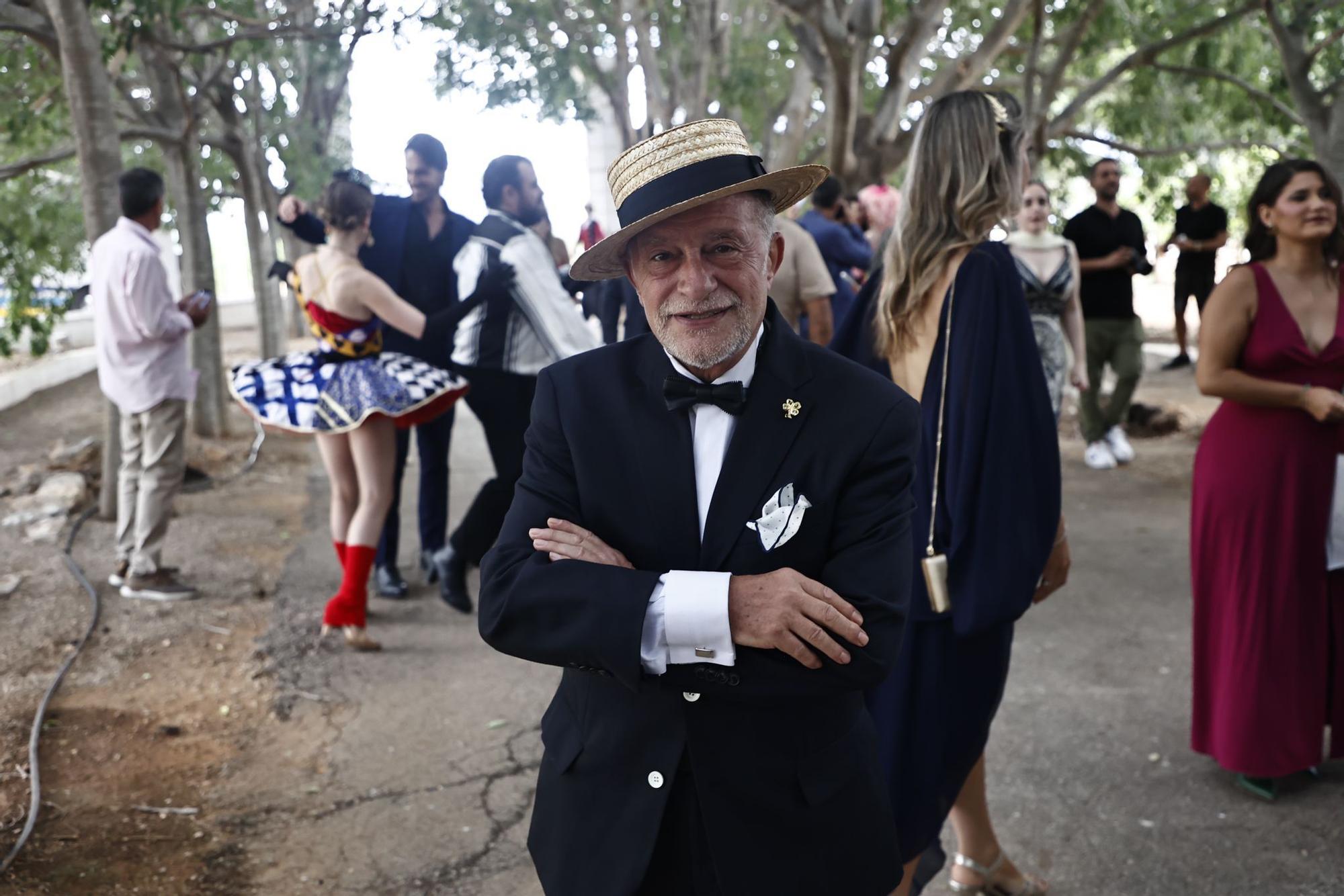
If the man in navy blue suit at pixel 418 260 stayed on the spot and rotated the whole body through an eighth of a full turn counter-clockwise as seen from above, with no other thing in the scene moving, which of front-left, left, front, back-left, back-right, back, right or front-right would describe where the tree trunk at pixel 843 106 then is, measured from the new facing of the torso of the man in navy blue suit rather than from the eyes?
left

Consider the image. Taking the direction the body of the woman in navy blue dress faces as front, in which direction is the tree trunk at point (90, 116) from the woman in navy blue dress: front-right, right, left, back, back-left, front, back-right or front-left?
left

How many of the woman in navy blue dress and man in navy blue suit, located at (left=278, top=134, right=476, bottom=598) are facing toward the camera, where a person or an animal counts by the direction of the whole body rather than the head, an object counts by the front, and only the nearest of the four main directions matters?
1

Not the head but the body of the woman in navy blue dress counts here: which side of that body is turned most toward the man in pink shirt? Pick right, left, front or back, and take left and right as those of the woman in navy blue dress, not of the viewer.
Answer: left

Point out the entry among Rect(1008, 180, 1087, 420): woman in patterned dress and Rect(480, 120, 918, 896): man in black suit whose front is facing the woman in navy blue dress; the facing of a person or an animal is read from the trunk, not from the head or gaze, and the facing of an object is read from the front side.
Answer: the woman in patterned dress

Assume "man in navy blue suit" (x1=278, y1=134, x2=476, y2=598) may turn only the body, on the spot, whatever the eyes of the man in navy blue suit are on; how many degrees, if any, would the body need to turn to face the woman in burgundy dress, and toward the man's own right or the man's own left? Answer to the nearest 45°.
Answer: approximately 45° to the man's own left

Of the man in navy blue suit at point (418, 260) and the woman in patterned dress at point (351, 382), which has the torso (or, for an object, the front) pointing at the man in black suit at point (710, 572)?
the man in navy blue suit at point (418, 260)

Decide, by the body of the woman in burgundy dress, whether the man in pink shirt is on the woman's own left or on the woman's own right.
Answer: on the woman's own right

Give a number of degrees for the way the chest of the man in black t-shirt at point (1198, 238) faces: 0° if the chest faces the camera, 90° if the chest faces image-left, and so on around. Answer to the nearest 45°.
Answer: approximately 45°

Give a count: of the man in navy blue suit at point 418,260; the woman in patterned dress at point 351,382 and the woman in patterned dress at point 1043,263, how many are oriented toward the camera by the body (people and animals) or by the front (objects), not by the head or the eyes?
2

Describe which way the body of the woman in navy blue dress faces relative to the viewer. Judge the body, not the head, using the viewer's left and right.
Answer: facing away from the viewer and to the right of the viewer

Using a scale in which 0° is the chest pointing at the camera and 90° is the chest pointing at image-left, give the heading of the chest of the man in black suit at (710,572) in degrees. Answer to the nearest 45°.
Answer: approximately 0°

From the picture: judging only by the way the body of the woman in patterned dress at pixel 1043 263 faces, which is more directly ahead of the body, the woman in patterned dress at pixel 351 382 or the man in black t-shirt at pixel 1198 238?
the woman in patterned dress
